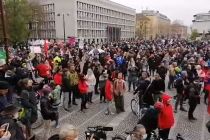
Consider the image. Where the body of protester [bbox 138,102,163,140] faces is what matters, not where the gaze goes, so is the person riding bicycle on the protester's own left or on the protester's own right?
on the protester's own left

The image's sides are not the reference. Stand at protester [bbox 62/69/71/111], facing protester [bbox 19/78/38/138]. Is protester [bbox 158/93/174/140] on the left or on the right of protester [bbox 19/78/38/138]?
left

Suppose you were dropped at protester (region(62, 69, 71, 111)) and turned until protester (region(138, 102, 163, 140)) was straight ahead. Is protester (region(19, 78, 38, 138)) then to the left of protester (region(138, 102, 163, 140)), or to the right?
right
